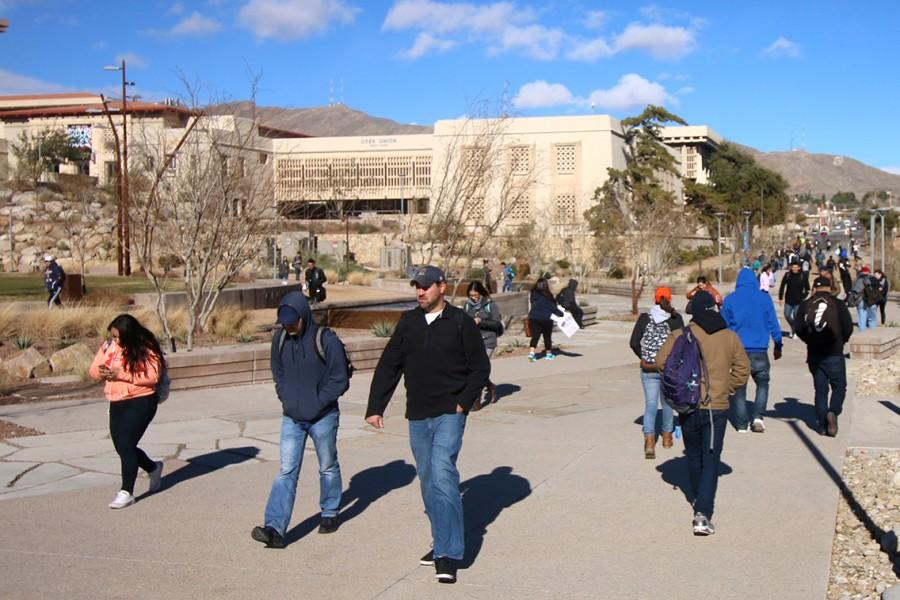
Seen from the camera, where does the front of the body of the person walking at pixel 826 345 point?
away from the camera

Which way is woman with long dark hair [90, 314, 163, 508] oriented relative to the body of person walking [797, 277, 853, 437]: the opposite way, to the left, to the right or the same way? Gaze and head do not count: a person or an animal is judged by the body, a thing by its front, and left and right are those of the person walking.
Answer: the opposite way

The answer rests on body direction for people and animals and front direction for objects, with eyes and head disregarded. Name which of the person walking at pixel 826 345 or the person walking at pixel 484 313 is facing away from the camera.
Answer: the person walking at pixel 826 345

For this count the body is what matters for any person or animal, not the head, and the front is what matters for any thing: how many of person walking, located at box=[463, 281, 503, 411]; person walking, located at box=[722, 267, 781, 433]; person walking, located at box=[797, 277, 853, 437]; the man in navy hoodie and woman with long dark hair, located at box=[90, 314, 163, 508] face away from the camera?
2

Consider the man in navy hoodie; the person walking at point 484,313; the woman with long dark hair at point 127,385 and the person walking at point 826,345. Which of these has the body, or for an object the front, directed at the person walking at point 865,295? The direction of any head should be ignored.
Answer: the person walking at point 826,345

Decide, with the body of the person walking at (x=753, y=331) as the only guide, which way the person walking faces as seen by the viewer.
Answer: away from the camera

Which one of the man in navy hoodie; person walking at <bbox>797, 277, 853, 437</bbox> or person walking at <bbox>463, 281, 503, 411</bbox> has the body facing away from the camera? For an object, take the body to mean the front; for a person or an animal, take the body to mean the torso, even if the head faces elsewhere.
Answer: person walking at <bbox>797, 277, 853, 437</bbox>

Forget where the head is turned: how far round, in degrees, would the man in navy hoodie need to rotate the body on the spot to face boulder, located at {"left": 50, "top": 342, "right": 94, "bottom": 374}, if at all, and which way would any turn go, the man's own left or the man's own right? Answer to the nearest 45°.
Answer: approximately 135° to the man's own right

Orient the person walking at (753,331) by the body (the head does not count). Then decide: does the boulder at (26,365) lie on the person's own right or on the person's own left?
on the person's own left
